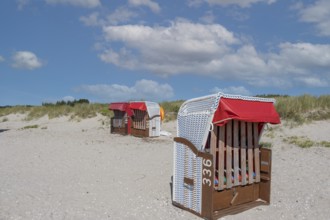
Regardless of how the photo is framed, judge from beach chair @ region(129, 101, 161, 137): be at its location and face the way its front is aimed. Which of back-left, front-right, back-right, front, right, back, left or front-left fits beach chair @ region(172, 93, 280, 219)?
front-left

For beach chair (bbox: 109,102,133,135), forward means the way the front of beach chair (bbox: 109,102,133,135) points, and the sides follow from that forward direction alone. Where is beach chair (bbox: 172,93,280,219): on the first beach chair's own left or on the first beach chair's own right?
on the first beach chair's own left

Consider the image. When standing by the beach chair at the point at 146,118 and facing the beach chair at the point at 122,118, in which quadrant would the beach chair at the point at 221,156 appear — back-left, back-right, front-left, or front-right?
back-left

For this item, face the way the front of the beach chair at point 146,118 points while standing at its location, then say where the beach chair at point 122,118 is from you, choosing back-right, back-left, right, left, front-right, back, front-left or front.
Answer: right

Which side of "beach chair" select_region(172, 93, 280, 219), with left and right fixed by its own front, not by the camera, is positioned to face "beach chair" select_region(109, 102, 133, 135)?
back

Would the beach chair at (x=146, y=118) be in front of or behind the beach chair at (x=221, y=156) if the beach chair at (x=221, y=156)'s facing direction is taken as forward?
behind

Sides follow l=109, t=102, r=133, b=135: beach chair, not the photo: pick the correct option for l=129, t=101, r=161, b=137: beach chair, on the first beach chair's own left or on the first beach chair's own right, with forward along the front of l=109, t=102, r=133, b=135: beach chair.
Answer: on the first beach chair's own left

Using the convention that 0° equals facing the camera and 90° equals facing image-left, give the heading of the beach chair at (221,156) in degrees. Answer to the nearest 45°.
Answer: approximately 315°

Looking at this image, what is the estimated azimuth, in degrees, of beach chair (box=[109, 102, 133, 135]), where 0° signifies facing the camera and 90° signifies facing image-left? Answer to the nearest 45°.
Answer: approximately 45°
